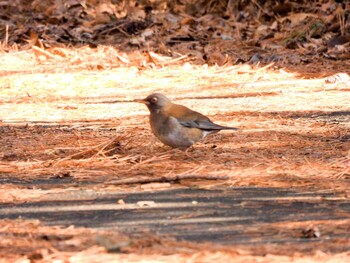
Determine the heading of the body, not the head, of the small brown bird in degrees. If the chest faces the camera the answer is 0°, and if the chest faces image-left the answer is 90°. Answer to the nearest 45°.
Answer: approximately 90°

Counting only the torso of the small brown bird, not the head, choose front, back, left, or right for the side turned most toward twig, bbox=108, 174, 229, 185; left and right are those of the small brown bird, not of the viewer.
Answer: left
